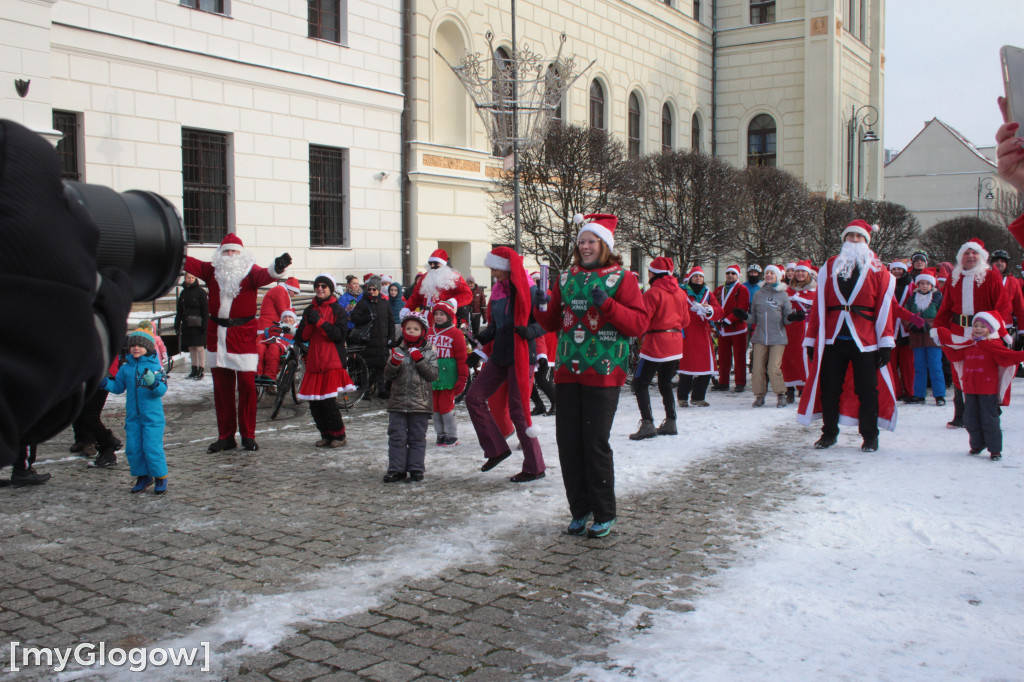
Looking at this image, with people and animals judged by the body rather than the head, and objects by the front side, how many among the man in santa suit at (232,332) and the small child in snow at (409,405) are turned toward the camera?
2

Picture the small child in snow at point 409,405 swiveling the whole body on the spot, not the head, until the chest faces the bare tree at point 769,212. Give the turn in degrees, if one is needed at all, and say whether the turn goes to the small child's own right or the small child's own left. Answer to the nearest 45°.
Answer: approximately 135° to the small child's own left

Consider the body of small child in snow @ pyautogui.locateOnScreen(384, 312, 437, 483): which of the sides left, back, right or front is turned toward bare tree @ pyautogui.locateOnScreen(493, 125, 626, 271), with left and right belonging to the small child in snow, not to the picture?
back

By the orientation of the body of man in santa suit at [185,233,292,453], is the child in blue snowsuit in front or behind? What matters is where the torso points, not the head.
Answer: in front

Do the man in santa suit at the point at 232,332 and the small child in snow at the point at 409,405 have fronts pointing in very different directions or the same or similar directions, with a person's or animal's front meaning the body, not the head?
same or similar directions

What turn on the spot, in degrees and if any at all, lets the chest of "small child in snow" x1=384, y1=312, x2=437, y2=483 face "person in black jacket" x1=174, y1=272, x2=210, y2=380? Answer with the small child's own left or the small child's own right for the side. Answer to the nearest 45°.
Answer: approximately 135° to the small child's own right

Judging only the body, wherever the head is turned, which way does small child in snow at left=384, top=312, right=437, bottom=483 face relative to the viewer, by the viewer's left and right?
facing the viewer

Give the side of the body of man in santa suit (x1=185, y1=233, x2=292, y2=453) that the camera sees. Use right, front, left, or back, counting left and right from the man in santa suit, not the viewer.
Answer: front

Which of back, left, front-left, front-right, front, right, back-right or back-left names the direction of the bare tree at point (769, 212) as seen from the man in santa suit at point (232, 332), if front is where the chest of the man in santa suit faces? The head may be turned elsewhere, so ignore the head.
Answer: back-left
